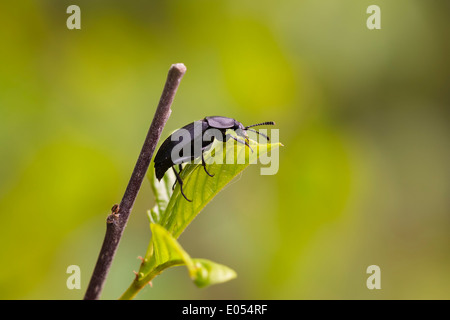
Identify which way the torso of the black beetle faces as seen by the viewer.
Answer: to the viewer's right
